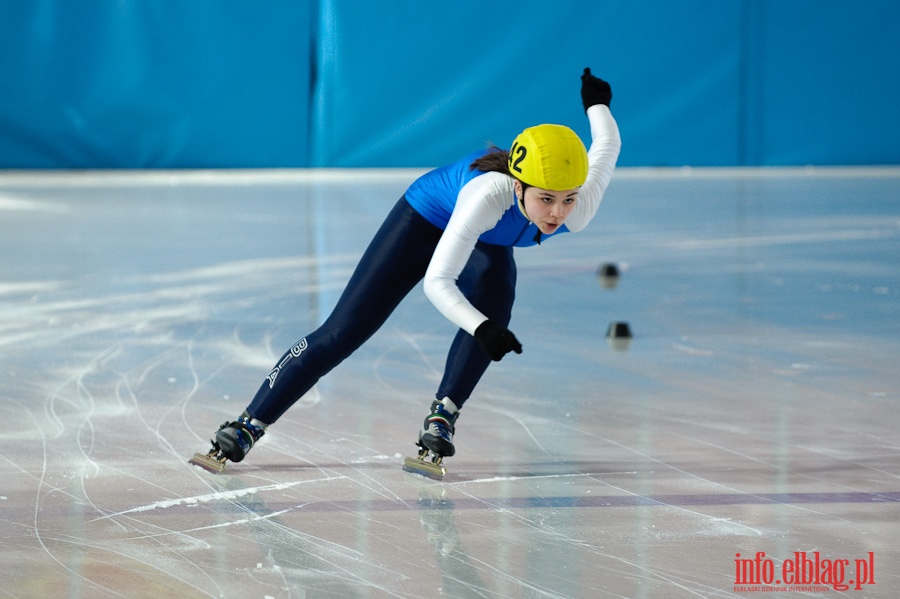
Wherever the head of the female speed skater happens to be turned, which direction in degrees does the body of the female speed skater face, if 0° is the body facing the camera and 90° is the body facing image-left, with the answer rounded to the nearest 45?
approximately 315°
